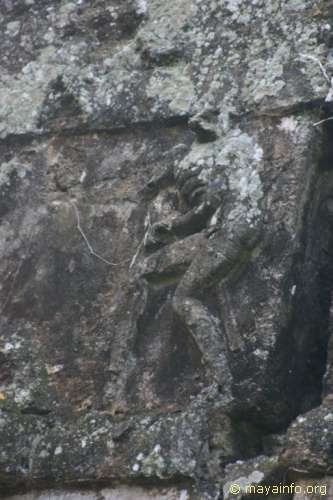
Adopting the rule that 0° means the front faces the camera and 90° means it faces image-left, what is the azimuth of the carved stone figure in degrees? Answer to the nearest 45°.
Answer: approximately 90°
